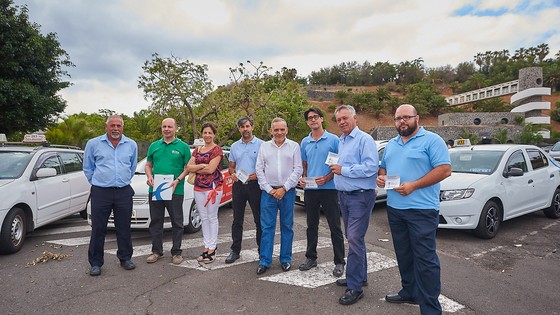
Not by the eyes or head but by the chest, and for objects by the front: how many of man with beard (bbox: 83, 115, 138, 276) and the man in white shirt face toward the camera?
2

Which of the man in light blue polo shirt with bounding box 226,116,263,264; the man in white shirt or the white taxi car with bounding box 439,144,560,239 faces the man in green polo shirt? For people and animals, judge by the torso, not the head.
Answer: the white taxi car

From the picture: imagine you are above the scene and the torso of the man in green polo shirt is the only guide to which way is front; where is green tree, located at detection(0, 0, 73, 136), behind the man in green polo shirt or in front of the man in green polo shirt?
behind

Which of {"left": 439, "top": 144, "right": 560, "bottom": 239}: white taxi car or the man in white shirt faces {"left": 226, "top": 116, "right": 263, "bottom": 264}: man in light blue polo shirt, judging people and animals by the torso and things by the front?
the white taxi car

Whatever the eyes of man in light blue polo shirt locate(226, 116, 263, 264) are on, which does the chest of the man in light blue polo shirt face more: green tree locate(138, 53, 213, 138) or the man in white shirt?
the man in white shirt

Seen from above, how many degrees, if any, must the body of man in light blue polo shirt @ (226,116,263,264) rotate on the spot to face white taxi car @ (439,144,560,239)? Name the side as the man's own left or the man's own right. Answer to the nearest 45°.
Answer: approximately 90° to the man's own left

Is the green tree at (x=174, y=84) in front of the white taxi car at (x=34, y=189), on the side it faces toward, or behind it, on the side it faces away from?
behind

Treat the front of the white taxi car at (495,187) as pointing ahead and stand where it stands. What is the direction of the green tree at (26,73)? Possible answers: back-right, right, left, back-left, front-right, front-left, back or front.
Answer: front-right

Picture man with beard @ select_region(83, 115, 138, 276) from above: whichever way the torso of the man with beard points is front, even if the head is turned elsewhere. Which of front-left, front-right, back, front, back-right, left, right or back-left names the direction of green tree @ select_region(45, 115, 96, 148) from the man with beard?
back

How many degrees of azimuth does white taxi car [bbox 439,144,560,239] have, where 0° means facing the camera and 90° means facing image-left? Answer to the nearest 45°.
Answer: approximately 45°

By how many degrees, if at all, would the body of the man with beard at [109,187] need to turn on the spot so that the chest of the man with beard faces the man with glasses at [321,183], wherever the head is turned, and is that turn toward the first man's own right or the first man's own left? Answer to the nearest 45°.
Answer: approximately 45° to the first man's own left
